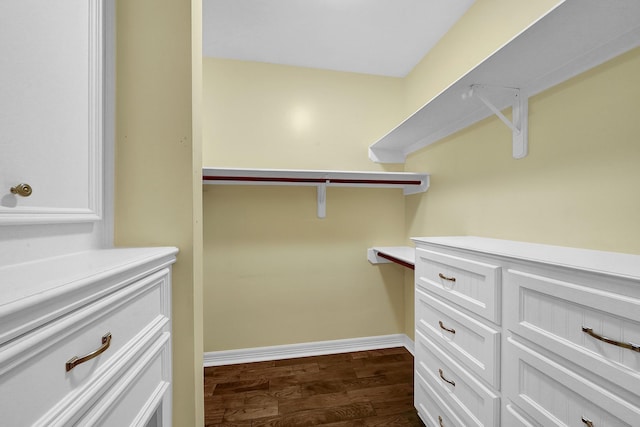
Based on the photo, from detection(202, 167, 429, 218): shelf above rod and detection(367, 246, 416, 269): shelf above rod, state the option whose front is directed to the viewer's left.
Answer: detection(367, 246, 416, 269): shelf above rod

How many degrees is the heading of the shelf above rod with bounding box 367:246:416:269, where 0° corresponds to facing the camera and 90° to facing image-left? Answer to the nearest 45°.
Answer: approximately 90°

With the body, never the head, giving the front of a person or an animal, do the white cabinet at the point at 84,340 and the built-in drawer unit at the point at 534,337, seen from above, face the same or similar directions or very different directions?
very different directions

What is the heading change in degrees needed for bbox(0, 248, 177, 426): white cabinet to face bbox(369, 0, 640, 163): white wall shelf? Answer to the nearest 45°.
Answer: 0° — it already faces it

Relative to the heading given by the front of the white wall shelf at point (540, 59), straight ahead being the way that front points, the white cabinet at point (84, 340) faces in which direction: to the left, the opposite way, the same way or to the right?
the opposite way

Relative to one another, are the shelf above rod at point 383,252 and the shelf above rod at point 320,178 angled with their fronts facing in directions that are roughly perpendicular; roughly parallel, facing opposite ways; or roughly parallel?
roughly perpendicular

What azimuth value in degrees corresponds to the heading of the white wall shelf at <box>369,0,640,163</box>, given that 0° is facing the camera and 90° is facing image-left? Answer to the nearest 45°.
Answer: approximately 45°

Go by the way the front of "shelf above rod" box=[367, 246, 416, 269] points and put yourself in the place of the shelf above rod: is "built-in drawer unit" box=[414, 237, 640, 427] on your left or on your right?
on your left

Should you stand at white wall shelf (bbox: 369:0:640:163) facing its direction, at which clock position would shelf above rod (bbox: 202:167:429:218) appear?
The shelf above rod is roughly at 2 o'clock from the white wall shelf.

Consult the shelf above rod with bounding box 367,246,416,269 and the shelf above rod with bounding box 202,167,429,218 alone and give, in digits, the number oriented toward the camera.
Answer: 1

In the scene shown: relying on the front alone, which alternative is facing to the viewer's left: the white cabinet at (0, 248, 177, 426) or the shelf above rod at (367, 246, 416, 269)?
the shelf above rod

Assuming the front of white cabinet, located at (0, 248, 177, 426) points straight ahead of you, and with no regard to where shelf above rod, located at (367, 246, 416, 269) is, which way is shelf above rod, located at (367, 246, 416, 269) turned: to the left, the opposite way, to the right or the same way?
the opposite way

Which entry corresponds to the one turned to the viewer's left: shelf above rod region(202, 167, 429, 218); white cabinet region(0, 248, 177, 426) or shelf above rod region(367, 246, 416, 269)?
shelf above rod region(367, 246, 416, 269)

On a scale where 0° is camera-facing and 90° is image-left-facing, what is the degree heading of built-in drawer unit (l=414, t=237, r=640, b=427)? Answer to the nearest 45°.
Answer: approximately 45°

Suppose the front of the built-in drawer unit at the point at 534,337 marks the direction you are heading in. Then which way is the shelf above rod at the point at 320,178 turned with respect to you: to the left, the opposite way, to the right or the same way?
to the left
